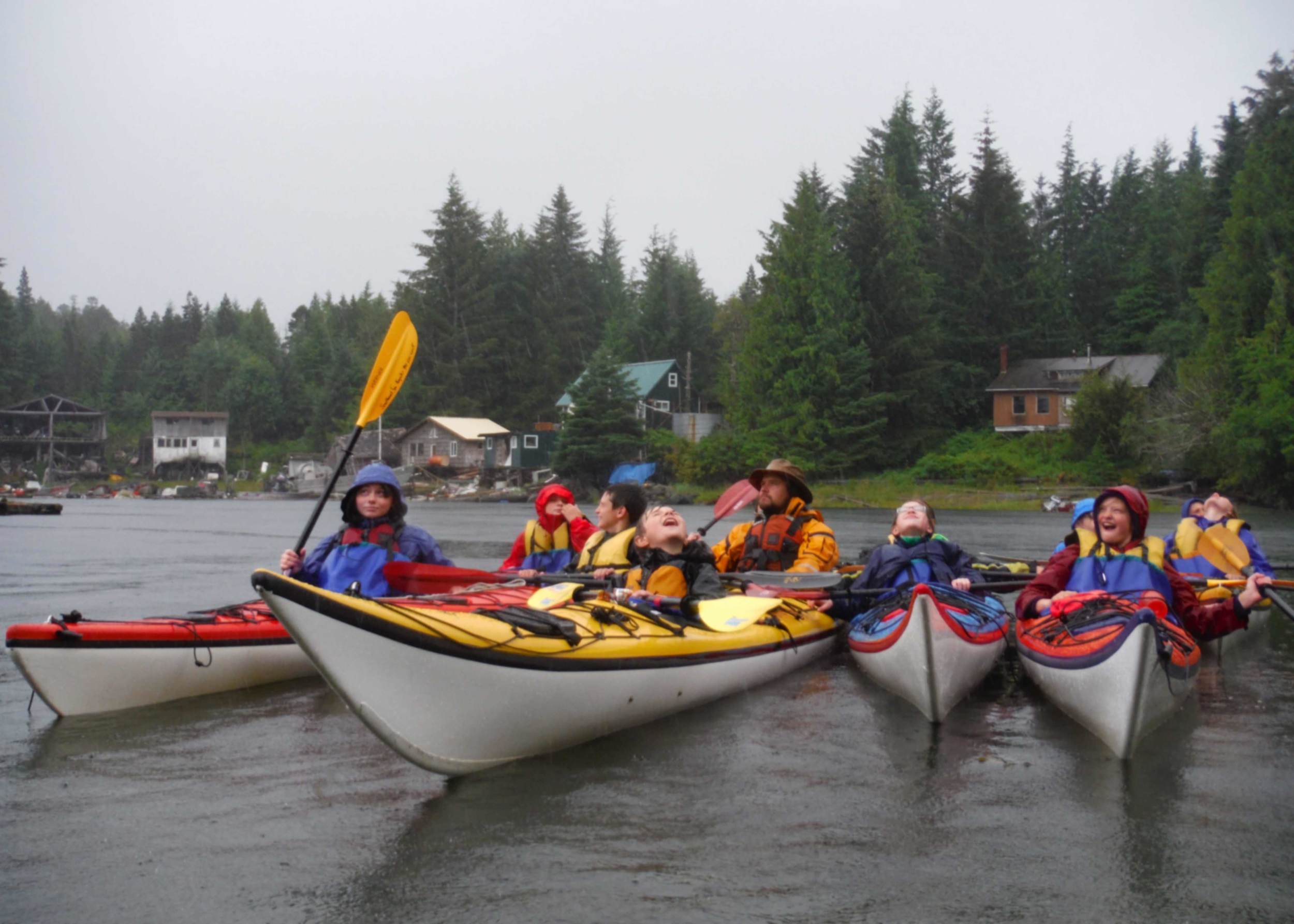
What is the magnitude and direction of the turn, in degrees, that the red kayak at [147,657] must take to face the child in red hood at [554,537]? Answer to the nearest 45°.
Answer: approximately 180°

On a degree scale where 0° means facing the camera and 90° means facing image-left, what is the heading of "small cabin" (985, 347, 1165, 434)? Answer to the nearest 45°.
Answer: approximately 0°

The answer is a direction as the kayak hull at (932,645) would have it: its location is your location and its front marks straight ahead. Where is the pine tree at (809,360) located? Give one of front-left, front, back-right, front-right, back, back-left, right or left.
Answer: back

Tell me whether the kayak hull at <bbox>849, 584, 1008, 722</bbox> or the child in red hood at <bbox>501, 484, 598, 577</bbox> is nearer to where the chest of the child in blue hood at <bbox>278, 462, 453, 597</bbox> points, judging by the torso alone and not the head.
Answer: the kayak hull

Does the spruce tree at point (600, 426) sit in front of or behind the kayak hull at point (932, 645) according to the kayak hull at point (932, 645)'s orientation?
behind

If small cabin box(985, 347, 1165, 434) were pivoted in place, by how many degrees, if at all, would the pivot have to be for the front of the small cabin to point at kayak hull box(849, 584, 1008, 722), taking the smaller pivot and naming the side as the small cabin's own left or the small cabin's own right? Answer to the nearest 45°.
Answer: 0° — it already faces it

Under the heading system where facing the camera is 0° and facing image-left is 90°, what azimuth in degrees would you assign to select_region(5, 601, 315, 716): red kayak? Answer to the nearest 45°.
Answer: approximately 45°

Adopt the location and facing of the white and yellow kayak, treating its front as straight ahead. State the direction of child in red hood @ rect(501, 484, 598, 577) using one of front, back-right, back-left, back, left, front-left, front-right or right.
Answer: back-right
